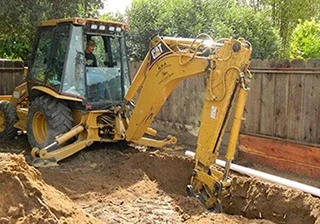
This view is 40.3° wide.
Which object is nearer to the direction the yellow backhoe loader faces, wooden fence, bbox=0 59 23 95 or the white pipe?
the wooden fence

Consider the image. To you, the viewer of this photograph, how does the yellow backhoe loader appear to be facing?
facing away from the viewer and to the left of the viewer

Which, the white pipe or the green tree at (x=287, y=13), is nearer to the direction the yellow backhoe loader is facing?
the green tree

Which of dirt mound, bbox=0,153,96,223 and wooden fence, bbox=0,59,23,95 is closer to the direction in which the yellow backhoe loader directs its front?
the wooden fence

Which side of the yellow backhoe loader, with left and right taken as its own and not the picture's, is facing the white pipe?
back

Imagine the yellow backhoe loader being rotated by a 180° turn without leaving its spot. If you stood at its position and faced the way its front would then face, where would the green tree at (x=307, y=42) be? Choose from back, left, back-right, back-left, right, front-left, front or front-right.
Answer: left

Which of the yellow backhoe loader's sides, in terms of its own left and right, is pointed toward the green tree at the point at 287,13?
right

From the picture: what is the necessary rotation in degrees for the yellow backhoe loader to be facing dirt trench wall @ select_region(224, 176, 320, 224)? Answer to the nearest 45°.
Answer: approximately 180°

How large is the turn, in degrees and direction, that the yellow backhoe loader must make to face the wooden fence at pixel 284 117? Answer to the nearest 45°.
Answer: approximately 135° to its right
